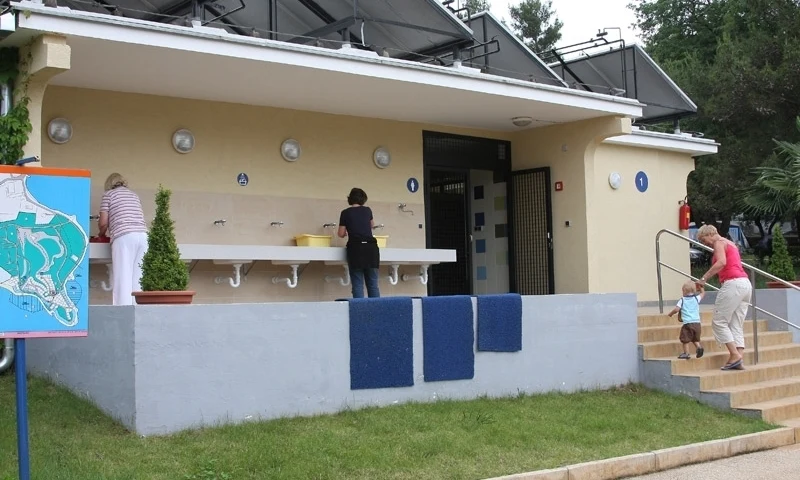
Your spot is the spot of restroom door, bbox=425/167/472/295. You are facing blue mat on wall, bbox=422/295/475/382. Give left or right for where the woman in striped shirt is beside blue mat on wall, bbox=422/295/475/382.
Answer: right

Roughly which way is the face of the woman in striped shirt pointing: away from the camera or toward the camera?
away from the camera

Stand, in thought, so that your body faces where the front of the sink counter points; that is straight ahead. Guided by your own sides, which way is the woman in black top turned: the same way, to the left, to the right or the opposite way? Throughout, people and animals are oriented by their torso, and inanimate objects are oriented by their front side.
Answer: the opposite way

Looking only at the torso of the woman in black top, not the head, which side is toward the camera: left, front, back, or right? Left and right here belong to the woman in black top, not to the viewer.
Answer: back

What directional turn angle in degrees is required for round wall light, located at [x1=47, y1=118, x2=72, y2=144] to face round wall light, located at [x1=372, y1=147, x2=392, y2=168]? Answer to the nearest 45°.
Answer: approximately 90° to its left

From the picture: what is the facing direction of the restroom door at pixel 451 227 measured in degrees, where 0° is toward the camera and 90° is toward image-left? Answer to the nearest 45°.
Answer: approximately 0°

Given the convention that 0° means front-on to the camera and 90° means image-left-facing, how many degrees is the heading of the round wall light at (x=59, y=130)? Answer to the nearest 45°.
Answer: approximately 0°

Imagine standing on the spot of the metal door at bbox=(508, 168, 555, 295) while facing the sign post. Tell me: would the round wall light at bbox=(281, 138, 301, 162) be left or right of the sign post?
right

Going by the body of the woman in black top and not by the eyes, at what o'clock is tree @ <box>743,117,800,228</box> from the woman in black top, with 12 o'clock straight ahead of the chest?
The tree is roughly at 2 o'clock from the woman in black top.

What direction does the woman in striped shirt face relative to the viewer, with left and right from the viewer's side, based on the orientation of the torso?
facing away from the viewer and to the left of the viewer
